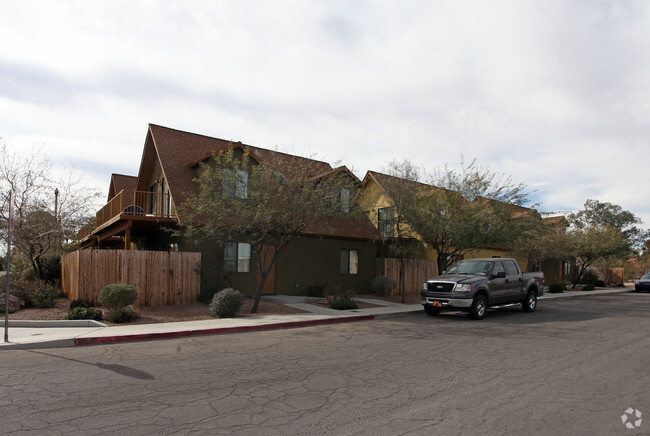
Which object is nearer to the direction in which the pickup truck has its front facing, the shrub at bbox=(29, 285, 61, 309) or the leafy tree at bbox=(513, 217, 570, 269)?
the shrub

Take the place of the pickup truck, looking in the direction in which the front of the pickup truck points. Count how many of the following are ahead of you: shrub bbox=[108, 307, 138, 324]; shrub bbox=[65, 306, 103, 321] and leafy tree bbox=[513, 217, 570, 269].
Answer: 2

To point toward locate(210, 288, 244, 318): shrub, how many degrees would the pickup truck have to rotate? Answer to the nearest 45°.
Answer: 0° — it already faces it

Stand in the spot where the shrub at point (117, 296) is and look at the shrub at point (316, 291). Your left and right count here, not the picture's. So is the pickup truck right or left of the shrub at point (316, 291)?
right

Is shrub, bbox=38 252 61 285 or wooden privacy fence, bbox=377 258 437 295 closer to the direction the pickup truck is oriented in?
the shrub

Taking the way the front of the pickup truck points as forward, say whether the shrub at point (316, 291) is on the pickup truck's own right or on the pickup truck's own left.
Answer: on the pickup truck's own right

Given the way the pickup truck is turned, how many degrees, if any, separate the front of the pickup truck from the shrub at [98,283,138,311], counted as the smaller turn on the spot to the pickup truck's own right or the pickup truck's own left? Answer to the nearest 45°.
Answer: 0° — it already faces it

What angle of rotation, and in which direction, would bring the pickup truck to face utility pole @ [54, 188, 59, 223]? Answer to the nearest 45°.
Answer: approximately 45° to its right

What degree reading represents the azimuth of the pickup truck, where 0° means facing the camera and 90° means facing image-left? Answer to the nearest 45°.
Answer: approximately 45°

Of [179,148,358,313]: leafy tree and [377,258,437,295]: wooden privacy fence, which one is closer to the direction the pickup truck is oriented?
the leafy tree
